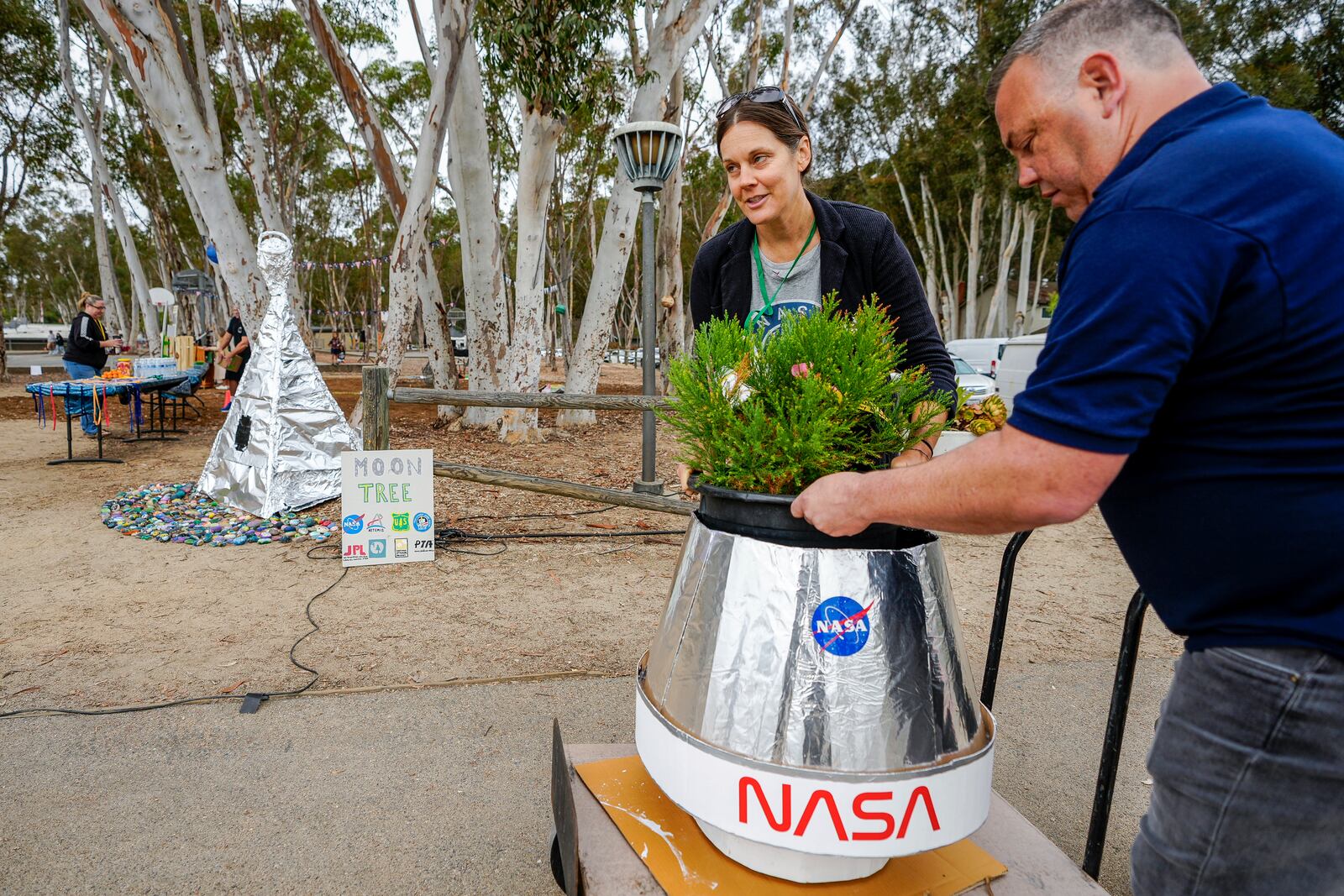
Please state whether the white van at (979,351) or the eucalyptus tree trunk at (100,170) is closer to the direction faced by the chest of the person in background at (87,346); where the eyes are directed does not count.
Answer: the white van

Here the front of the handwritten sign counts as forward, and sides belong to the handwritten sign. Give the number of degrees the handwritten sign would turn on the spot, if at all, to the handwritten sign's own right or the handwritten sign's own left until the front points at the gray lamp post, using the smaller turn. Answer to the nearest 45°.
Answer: approximately 135° to the handwritten sign's own left

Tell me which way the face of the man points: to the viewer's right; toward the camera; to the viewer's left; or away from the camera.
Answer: to the viewer's left

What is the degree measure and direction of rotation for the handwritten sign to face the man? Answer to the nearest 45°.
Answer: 0° — it already faces them

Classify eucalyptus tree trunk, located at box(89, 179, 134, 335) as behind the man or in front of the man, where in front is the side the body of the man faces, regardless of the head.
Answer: in front

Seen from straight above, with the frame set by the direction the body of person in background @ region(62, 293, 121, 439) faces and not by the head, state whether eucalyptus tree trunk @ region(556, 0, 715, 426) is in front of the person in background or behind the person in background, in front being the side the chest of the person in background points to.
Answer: in front

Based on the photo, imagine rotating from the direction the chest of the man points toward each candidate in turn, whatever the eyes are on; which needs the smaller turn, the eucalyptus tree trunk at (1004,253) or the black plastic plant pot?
the black plastic plant pot

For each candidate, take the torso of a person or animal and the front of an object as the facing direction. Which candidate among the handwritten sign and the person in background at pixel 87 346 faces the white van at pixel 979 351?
the person in background

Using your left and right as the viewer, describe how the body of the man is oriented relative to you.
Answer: facing to the left of the viewer

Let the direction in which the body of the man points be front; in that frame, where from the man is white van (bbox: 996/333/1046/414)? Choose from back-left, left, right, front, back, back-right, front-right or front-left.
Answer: right

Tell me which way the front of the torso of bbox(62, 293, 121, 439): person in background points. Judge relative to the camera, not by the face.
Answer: to the viewer's right

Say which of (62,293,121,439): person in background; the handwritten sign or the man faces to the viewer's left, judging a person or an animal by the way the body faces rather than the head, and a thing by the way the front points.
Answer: the man
